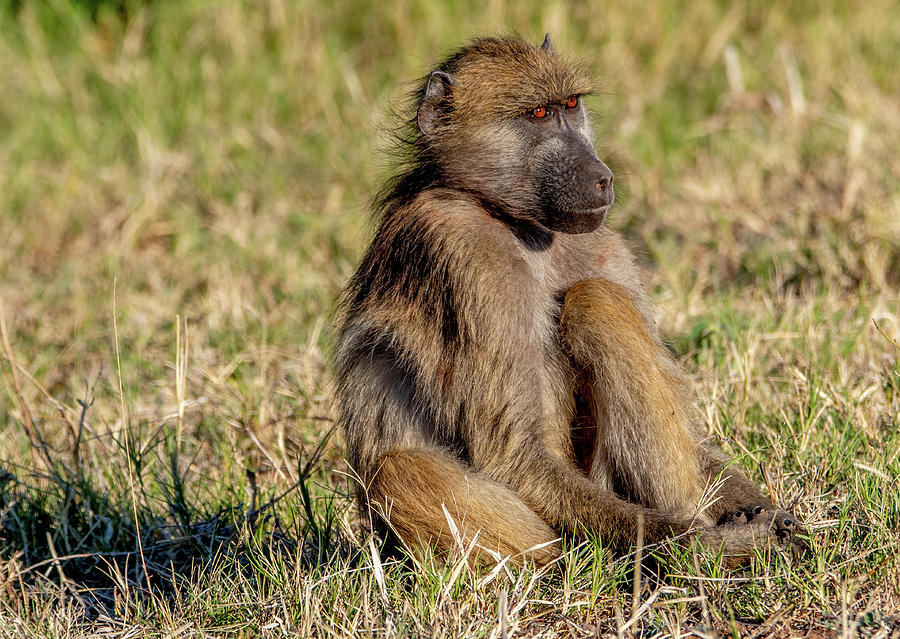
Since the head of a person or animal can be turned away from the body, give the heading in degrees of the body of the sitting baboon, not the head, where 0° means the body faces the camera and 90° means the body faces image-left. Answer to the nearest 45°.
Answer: approximately 315°
